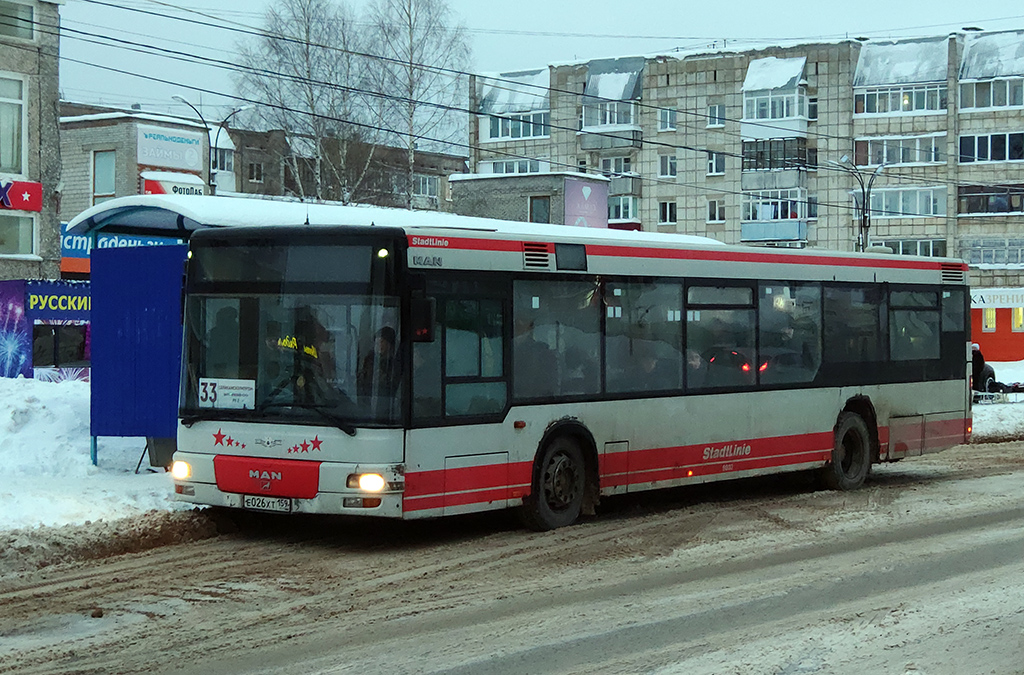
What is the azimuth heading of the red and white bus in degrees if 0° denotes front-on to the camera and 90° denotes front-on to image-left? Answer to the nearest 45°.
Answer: approximately 45°

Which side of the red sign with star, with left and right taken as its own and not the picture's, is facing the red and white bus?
front

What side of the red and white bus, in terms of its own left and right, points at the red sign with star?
right

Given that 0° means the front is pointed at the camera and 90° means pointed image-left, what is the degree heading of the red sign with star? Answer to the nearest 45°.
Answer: approximately 0°

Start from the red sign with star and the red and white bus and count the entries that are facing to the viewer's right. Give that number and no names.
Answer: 0

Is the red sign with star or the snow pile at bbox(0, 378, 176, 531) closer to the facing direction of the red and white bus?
the snow pile
